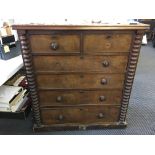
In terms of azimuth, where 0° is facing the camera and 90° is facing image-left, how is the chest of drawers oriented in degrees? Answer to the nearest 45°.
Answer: approximately 0°
